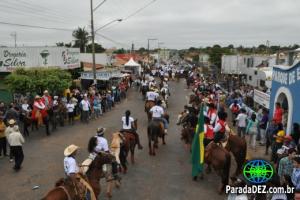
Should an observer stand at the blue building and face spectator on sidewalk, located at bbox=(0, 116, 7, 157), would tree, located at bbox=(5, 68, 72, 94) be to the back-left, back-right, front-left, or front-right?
front-right

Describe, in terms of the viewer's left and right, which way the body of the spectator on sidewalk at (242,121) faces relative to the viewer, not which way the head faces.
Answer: facing away from the viewer and to the left of the viewer

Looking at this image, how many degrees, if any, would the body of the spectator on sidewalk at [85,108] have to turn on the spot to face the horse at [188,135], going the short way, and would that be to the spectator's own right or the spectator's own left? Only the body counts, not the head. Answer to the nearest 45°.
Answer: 0° — they already face it

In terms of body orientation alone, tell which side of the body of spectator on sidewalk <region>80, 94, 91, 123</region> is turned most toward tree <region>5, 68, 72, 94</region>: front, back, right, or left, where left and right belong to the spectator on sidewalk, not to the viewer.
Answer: back

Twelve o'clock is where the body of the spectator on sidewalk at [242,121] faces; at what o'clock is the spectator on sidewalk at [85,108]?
the spectator on sidewalk at [85,108] is roughly at 11 o'clock from the spectator on sidewalk at [242,121].

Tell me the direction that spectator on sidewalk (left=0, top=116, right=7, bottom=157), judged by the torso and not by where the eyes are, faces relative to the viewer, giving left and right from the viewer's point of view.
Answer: facing to the right of the viewer

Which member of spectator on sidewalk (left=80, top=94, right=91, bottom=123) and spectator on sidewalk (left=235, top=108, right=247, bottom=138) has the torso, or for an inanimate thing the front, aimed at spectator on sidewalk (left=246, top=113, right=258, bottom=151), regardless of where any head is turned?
spectator on sidewalk (left=80, top=94, right=91, bottom=123)

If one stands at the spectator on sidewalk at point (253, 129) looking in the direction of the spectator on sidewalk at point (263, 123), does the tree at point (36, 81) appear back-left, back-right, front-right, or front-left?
back-left

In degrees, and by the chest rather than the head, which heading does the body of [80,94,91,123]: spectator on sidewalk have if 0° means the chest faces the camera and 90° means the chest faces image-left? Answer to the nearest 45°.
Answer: approximately 315°

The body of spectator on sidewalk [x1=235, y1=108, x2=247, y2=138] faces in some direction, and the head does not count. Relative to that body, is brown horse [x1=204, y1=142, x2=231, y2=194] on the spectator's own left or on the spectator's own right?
on the spectator's own left

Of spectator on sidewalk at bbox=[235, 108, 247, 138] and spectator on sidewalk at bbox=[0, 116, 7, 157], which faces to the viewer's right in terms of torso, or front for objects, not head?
spectator on sidewalk at bbox=[0, 116, 7, 157]

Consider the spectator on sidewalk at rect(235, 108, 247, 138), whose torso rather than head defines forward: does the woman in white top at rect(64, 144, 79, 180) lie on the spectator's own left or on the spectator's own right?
on the spectator's own left

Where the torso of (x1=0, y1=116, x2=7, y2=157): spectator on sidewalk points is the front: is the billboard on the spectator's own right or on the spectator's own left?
on the spectator's own left

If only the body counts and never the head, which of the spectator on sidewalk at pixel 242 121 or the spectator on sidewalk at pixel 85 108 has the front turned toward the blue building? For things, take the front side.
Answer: the spectator on sidewalk at pixel 85 108

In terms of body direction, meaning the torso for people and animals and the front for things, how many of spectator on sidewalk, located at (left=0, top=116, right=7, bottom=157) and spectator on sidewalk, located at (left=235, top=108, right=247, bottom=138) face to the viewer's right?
1

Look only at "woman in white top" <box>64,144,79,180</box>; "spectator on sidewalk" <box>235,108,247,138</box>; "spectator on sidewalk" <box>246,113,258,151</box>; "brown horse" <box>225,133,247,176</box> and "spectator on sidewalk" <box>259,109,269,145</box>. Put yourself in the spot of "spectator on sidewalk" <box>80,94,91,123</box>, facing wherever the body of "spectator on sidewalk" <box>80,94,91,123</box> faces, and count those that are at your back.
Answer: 0

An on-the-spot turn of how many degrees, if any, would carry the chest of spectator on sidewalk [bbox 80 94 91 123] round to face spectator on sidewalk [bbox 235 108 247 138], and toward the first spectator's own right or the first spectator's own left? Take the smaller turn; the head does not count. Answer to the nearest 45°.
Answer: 0° — they already face them

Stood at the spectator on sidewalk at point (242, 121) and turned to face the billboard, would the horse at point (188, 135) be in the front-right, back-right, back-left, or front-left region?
front-left

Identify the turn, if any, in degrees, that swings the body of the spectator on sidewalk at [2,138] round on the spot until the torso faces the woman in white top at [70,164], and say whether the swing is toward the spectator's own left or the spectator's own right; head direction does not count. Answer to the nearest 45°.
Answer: approximately 90° to the spectator's own right
